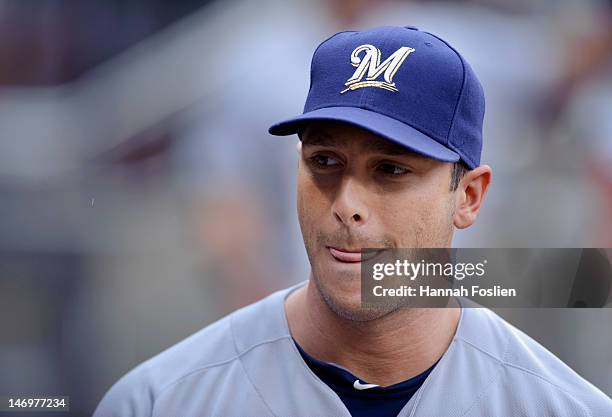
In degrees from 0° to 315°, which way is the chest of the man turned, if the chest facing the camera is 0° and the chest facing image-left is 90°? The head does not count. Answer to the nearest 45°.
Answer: approximately 0°

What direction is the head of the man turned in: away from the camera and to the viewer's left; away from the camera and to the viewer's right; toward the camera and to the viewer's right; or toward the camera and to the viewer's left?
toward the camera and to the viewer's left
